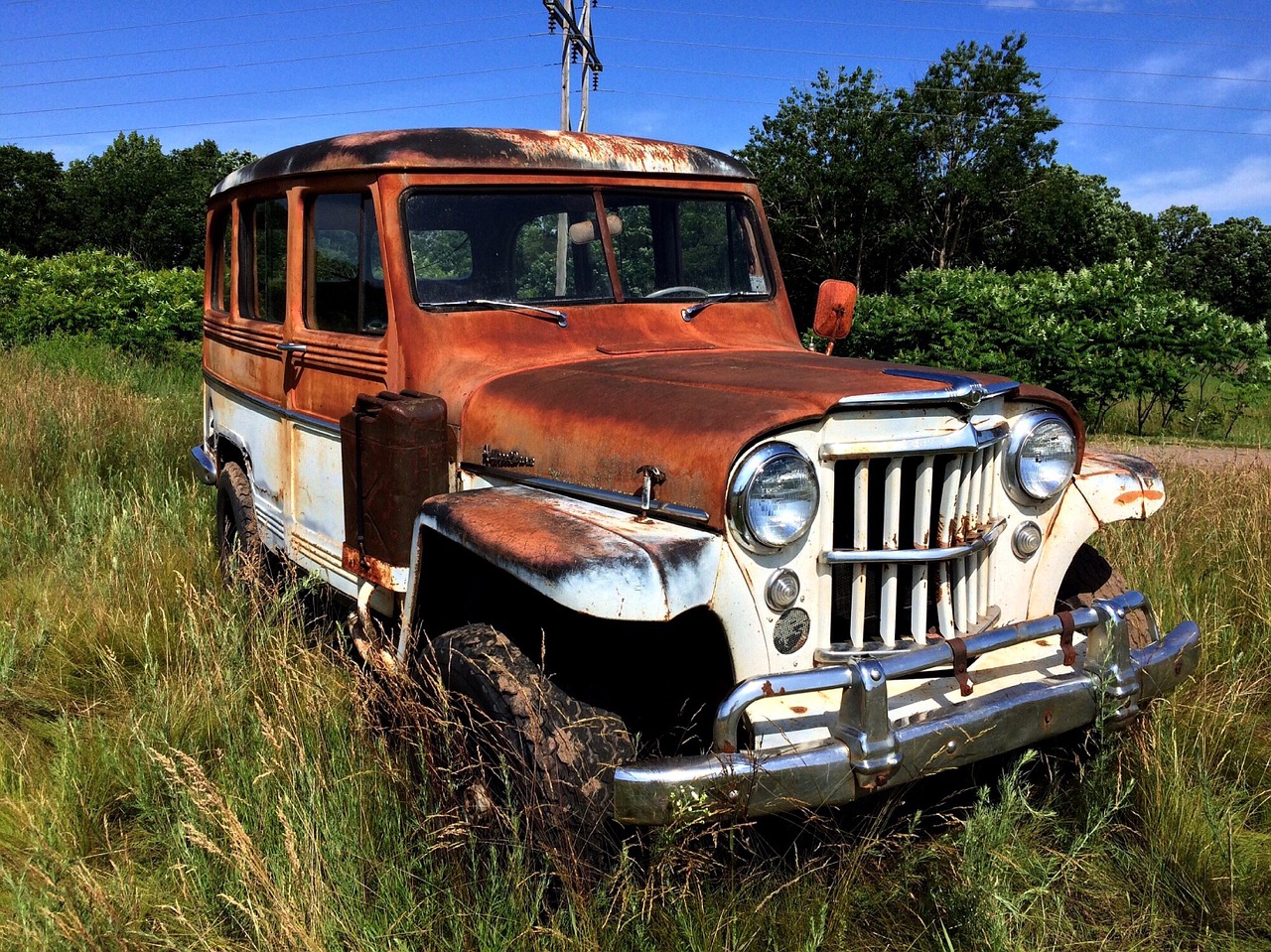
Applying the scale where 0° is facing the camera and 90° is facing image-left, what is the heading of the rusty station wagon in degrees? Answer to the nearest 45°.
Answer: approximately 315°

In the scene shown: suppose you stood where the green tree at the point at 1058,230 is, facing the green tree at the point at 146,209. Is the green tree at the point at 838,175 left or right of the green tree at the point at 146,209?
left

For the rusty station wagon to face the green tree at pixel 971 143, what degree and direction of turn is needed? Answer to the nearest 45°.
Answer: approximately 135° to its left

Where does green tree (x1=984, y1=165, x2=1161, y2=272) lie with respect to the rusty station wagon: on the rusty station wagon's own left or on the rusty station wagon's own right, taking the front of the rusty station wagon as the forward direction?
on the rusty station wagon's own left

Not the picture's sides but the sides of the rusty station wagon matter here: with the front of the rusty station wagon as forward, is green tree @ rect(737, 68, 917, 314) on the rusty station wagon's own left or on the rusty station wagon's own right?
on the rusty station wagon's own left

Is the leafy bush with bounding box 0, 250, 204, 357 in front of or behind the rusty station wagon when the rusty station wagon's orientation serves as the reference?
behind
